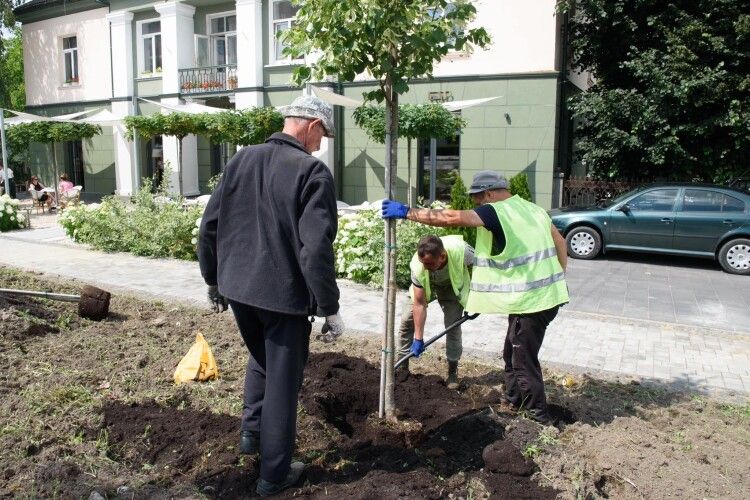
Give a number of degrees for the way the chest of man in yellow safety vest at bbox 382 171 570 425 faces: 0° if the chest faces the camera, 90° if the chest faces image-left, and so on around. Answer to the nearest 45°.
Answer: approximately 135°

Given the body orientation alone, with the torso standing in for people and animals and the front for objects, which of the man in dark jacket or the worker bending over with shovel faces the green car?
the man in dark jacket

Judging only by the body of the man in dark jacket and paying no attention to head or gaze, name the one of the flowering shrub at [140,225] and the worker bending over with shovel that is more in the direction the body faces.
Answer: the worker bending over with shovel

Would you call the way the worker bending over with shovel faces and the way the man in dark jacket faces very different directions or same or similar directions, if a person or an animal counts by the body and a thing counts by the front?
very different directions

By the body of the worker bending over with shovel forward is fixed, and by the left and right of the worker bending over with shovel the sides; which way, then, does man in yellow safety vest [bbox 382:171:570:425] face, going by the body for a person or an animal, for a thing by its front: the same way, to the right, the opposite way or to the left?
to the right

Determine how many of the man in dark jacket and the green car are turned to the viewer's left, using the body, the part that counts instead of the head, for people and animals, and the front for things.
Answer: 1

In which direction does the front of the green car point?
to the viewer's left

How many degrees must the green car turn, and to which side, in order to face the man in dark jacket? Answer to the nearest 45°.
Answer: approximately 90° to its left

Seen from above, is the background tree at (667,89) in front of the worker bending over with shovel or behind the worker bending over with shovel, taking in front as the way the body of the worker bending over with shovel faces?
behind

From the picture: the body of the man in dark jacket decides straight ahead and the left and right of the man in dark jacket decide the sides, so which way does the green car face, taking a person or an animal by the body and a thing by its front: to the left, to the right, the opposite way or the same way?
to the left

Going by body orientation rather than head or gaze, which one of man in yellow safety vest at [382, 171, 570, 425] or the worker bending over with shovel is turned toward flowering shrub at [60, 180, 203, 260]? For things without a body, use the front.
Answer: the man in yellow safety vest
